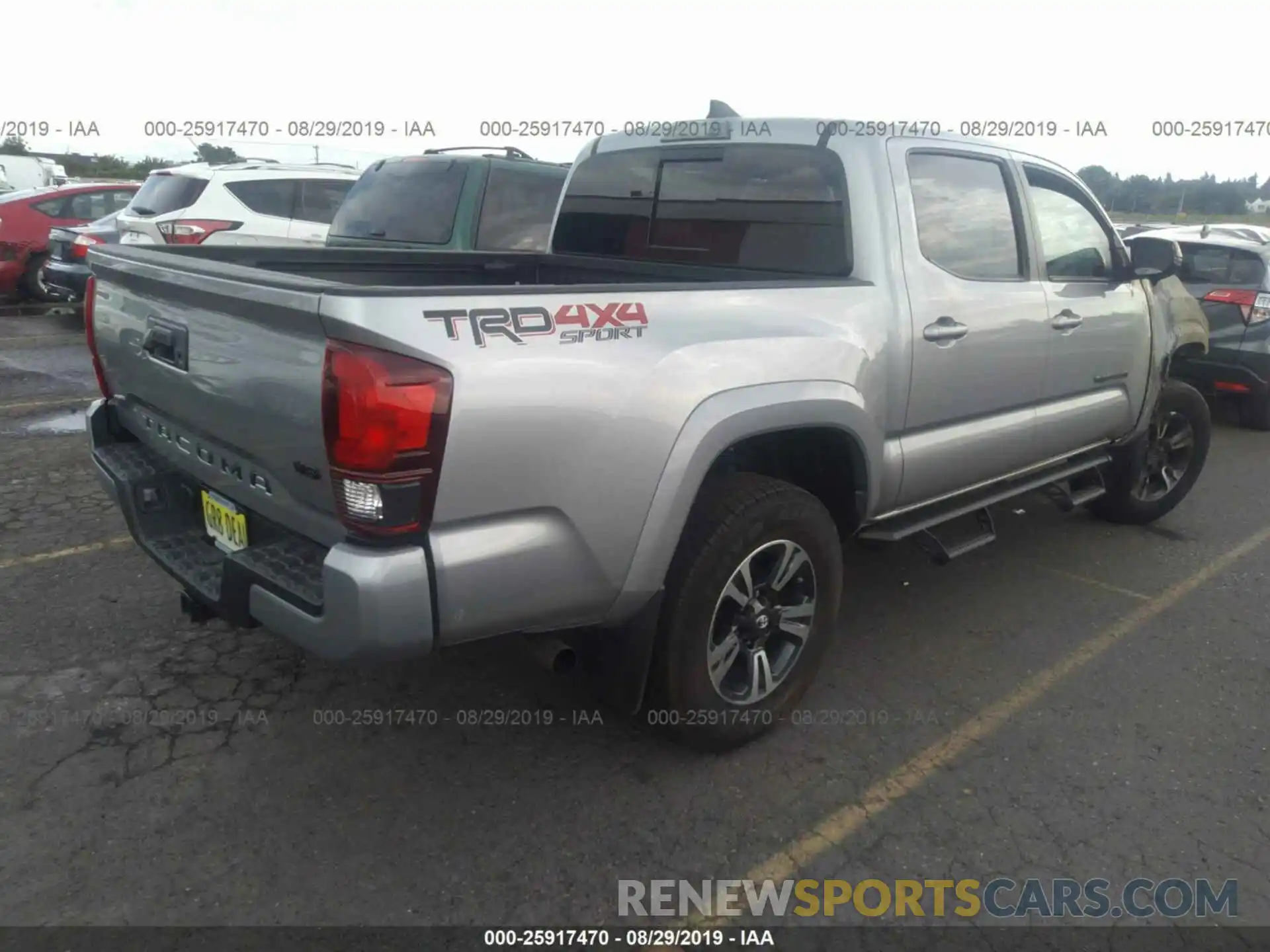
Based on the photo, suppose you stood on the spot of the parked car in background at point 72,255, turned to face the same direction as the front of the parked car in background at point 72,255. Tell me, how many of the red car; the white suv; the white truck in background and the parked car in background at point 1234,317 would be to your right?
2

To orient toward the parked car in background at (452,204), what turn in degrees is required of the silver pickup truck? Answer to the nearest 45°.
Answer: approximately 45° to its left

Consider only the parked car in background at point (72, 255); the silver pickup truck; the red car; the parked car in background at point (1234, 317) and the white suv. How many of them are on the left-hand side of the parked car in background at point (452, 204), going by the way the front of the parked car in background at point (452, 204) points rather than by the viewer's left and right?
3

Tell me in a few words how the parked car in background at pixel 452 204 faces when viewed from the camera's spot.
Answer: facing away from the viewer and to the right of the viewer

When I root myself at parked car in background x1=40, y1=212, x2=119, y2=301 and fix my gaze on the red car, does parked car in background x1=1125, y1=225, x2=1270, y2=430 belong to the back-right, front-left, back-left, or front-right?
back-right

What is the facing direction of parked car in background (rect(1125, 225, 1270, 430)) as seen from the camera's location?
facing away from the viewer and to the right of the viewer

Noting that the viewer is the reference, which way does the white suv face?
facing away from the viewer and to the right of the viewer

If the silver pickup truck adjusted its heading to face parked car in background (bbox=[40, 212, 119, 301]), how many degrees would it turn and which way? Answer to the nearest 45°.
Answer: approximately 90° to its left

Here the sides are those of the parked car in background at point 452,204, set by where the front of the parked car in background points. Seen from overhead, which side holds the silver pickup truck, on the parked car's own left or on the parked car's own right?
on the parked car's own right

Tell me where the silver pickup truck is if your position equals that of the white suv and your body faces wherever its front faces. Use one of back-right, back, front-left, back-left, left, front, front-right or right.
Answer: back-right

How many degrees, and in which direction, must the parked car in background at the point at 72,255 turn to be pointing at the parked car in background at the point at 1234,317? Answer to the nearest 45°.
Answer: approximately 90° to its right

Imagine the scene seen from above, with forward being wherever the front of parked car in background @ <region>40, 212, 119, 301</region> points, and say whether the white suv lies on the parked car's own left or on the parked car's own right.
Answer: on the parked car's own right

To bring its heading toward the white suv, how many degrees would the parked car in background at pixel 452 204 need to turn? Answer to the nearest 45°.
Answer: approximately 90° to its left

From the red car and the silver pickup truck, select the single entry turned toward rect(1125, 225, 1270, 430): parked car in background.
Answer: the silver pickup truck

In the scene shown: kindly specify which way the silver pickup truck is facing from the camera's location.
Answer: facing away from the viewer and to the right of the viewer

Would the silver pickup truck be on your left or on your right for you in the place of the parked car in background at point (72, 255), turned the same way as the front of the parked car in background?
on your right

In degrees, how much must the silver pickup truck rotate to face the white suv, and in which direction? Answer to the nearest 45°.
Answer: approximately 90° to its left
